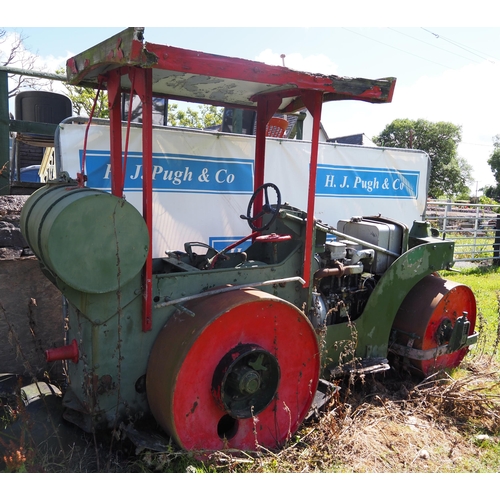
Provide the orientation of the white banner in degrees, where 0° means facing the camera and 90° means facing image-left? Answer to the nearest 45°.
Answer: approximately 315°

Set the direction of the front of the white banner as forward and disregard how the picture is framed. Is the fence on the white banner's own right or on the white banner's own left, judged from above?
on the white banner's own left

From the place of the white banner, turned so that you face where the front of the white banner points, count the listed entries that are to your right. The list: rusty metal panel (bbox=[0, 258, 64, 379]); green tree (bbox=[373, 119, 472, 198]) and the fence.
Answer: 1

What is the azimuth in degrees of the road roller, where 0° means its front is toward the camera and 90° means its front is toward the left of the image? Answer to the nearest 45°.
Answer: approximately 225°

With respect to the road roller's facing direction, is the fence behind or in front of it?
in front

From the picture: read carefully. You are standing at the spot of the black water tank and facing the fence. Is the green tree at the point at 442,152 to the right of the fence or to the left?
left

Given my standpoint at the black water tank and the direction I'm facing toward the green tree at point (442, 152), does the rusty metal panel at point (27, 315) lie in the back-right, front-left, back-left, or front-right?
back-right

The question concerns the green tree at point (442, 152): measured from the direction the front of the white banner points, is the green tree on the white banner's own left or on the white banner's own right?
on the white banner's own left

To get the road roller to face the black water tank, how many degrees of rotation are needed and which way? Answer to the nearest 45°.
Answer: approximately 90° to its left

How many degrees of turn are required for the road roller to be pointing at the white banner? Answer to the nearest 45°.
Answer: approximately 45° to its left

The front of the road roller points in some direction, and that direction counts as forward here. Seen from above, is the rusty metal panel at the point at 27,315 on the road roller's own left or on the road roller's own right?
on the road roller's own left

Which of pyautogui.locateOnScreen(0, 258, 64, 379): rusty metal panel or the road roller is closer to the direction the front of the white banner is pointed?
the road roller

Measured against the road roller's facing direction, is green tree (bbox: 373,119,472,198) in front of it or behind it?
in front

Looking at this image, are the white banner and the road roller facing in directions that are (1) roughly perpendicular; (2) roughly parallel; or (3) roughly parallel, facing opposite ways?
roughly perpendicular

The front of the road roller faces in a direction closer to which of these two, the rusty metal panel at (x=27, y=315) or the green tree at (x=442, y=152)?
the green tree
